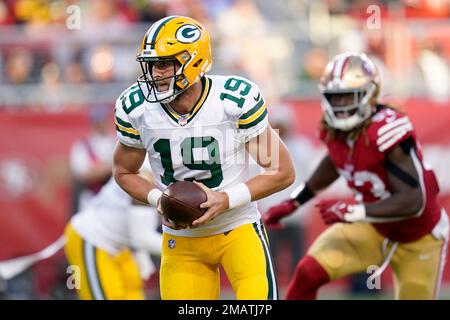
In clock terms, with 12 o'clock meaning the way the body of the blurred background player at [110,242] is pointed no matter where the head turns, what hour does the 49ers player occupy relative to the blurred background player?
The 49ers player is roughly at 1 o'clock from the blurred background player.

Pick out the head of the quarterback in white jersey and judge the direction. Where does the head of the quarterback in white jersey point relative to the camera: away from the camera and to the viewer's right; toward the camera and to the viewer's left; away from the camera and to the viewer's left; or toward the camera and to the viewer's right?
toward the camera and to the viewer's left

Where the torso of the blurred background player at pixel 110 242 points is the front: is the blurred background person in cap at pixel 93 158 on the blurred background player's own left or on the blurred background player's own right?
on the blurred background player's own left

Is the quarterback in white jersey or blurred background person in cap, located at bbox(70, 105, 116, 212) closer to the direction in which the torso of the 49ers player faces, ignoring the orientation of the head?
the quarterback in white jersey

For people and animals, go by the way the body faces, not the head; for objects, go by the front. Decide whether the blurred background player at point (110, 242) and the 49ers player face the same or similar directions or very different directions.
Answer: very different directions

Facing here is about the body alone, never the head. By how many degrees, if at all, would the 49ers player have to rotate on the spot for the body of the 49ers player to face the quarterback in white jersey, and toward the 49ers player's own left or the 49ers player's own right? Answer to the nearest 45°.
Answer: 0° — they already face them

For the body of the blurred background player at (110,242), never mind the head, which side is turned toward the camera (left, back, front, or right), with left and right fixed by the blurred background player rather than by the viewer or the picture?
right

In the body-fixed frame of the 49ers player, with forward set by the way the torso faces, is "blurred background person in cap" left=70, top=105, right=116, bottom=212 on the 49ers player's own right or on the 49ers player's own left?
on the 49ers player's own right

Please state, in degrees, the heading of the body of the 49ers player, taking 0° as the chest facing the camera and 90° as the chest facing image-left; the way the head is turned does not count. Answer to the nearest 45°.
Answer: approximately 45°
